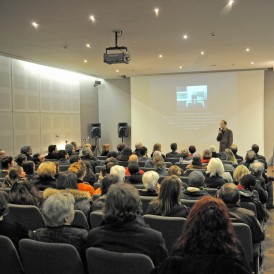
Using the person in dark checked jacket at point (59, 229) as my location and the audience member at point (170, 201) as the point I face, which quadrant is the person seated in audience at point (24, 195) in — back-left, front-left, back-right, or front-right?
front-left

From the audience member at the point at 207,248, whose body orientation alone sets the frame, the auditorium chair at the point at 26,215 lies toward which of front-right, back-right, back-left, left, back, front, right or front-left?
front-left

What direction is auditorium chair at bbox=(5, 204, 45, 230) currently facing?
away from the camera

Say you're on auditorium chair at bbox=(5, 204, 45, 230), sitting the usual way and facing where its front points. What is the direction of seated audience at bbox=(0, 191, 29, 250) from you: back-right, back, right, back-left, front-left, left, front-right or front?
back

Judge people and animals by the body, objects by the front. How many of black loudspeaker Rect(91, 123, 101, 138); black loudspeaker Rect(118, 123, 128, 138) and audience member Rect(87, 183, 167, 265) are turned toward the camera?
2

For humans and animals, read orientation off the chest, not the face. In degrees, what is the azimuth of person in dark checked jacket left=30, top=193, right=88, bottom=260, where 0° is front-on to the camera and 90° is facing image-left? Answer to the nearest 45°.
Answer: approximately 225°

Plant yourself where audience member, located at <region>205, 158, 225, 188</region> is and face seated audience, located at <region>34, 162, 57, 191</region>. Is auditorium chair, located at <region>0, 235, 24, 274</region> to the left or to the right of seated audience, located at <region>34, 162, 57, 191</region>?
left

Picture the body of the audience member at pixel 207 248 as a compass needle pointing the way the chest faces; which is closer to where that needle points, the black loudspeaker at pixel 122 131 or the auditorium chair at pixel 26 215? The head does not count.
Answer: the black loudspeaker

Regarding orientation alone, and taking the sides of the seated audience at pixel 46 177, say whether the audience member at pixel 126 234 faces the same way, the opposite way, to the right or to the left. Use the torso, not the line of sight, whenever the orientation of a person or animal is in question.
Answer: the same way

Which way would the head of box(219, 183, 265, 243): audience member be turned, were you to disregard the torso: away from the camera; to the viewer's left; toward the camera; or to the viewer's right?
away from the camera

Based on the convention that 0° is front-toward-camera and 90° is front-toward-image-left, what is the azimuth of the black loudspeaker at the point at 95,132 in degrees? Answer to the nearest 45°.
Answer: approximately 0°

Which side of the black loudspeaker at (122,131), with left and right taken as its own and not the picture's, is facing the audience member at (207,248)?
front

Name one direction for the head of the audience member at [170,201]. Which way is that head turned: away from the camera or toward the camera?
away from the camera

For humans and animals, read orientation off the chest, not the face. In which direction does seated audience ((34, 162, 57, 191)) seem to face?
away from the camera

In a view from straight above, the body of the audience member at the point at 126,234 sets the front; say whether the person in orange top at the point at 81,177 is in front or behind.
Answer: in front

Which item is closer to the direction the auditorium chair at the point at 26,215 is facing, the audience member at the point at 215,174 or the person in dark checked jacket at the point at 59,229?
the audience member

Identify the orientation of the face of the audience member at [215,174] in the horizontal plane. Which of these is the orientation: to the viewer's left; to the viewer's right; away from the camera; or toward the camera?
away from the camera

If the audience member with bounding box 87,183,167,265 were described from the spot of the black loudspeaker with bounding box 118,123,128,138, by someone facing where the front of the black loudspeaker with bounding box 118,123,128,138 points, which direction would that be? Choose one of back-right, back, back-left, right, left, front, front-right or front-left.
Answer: front

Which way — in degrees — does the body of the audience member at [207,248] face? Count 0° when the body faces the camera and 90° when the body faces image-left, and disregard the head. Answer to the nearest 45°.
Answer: approximately 180°

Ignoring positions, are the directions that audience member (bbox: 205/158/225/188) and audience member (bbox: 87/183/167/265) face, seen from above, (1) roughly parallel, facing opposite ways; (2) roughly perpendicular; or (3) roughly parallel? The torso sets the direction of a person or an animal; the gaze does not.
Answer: roughly parallel
